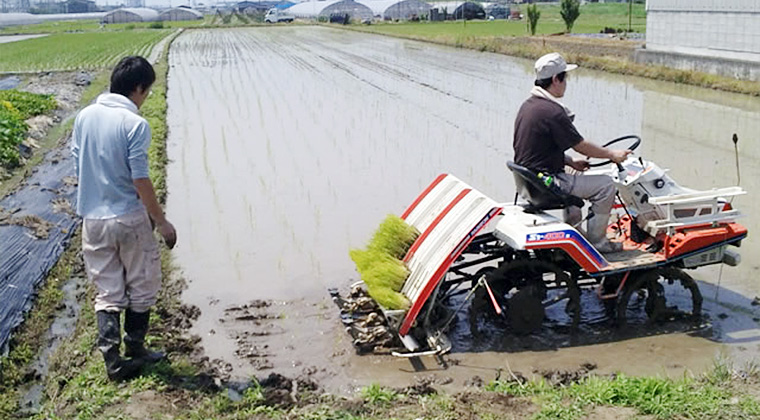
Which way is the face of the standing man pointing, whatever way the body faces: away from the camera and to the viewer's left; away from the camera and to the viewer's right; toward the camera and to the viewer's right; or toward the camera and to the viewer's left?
away from the camera and to the viewer's right

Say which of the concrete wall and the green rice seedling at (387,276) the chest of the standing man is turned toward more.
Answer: the concrete wall

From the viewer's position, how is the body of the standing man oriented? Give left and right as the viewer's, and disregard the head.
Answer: facing away from the viewer and to the right of the viewer

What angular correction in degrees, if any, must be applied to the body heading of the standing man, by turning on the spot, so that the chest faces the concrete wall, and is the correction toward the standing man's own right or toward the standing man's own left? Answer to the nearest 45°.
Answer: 0° — they already face it

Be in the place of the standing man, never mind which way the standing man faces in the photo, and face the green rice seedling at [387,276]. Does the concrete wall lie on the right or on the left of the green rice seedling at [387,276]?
left

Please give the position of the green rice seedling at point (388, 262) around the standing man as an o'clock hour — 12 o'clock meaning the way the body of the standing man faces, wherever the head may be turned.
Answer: The green rice seedling is roughly at 1 o'clock from the standing man.

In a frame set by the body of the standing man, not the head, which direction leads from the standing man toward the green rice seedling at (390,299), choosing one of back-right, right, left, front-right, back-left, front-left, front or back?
front-right

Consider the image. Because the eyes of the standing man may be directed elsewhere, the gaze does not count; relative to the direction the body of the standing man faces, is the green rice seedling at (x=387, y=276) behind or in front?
in front

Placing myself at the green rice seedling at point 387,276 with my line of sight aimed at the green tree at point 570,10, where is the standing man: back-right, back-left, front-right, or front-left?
back-left
